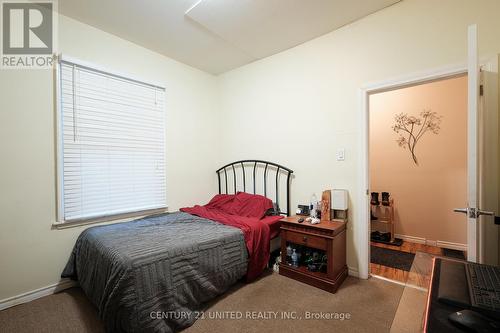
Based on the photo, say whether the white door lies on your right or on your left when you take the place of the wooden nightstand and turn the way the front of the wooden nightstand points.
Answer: on your left

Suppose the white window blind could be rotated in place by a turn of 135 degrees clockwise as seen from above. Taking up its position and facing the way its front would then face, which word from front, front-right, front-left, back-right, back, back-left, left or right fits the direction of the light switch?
back-left

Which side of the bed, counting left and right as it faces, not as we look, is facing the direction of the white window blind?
right

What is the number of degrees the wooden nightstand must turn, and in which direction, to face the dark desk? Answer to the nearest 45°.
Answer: approximately 45° to its left

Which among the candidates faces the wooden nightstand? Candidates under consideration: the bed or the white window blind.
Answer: the white window blind

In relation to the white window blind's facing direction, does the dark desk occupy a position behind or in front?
in front

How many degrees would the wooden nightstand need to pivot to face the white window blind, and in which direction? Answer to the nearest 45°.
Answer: approximately 45° to its right

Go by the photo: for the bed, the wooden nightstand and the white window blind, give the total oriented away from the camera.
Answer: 0

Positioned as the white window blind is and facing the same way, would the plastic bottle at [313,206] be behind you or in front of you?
in front

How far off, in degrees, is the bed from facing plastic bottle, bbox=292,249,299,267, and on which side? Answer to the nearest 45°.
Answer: approximately 135° to its left

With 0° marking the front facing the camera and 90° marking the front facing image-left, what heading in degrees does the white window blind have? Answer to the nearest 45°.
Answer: approximately 315°

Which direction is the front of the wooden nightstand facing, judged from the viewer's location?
facing the viewer and to the left of the viewer

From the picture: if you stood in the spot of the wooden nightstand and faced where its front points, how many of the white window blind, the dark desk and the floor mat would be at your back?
1

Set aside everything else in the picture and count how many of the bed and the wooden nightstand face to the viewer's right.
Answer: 0

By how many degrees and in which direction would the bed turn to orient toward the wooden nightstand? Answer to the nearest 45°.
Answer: approximately 135° to its left

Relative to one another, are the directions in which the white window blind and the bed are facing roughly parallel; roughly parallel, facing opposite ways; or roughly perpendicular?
roughly perpendicular

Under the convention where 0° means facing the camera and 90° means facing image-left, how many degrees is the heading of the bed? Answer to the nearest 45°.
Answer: approximately 45°

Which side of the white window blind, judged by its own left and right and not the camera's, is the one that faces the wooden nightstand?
front
